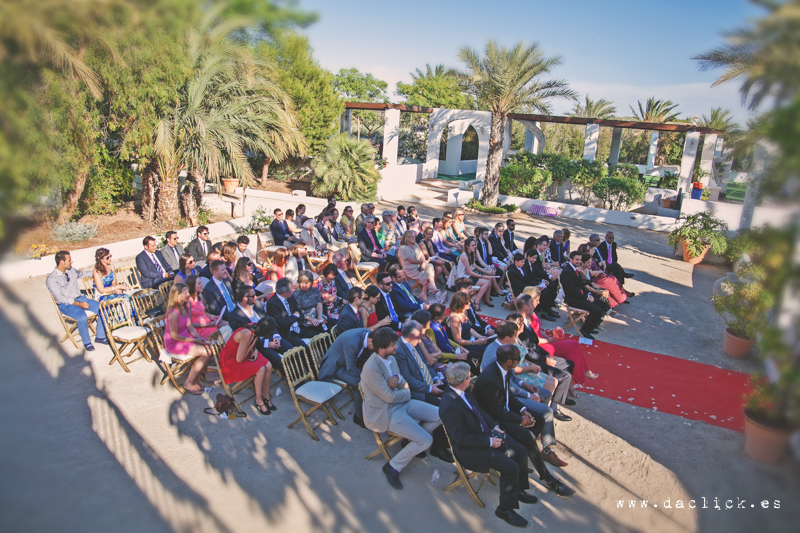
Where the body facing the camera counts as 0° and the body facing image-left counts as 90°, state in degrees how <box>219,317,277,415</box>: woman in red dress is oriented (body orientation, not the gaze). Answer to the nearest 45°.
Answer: approximately 315°

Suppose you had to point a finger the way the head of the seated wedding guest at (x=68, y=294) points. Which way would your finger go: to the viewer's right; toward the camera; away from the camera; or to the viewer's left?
to the viewer's right

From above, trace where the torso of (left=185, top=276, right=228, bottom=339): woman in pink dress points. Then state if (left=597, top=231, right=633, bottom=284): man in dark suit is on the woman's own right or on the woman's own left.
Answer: on the woman's own left

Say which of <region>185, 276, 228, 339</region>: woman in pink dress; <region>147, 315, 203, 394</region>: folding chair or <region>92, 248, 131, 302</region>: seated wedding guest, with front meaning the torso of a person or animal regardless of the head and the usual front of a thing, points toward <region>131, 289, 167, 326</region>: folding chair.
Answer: the seated wedding guest

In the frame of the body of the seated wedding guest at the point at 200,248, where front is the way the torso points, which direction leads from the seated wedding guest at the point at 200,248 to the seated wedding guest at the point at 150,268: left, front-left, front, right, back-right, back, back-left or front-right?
right

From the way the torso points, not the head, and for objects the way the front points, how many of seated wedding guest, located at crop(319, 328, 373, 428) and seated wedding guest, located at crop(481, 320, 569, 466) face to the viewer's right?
2

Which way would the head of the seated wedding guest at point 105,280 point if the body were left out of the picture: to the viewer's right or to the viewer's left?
to the viewer's right

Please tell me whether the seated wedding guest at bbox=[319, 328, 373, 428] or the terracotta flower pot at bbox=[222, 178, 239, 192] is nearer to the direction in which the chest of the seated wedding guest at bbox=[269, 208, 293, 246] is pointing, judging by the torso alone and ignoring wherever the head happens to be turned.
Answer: the seated wedding guest
